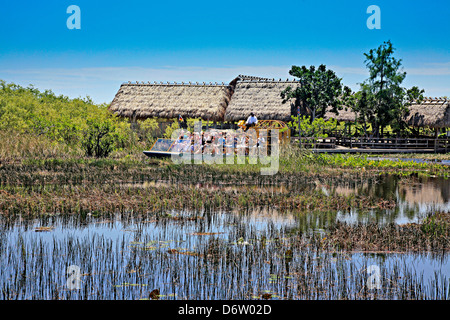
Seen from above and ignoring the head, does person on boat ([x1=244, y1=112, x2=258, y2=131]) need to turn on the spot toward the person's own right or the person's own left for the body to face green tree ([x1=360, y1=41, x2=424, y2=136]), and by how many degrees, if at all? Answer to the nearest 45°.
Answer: approximately 135° to the person's own right

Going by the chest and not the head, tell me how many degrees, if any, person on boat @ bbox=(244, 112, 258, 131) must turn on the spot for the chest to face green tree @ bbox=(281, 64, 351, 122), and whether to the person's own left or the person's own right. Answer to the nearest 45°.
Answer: approximately 90° to the person's own right

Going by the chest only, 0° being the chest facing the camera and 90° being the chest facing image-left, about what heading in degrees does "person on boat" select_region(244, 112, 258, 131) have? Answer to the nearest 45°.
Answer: approximately 90°

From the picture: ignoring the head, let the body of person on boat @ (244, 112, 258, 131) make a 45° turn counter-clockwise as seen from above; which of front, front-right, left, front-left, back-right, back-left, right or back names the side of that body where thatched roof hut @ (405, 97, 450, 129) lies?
back
